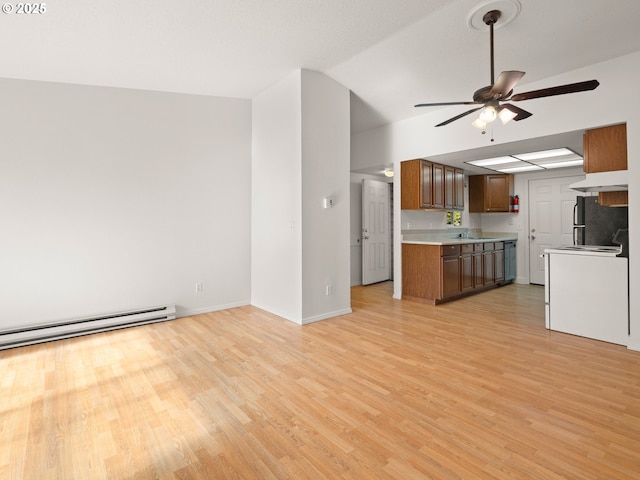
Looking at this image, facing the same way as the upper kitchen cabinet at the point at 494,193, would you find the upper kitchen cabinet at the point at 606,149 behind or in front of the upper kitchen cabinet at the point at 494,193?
in front

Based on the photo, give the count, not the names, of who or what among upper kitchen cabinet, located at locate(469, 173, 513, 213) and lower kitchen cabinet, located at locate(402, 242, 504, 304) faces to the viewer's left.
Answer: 0

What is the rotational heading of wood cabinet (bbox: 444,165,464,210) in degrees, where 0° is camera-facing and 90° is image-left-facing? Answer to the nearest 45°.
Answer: approximately 315°

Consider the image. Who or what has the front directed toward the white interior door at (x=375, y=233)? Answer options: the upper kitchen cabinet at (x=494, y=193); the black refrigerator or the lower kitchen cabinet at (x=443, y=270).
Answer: the black refrigerator

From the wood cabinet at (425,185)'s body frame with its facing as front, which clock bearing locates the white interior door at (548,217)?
The white interior door is roughly at 9 o'clock from the wood cabinet.

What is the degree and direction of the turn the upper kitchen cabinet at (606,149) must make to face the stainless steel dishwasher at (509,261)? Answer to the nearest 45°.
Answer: approximately 45° to its right

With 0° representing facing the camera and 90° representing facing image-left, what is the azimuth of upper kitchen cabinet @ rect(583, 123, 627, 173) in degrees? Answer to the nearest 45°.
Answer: approximately 90°

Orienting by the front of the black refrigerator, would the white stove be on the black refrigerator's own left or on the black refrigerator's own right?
on the black refrigerator's own left

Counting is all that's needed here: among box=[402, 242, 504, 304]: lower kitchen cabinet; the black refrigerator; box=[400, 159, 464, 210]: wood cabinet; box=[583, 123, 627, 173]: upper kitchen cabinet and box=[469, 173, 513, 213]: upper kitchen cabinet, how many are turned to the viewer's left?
2

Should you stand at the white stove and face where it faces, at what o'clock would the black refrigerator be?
The black refrigerator is roughly at 3 o'clock from the white stove.

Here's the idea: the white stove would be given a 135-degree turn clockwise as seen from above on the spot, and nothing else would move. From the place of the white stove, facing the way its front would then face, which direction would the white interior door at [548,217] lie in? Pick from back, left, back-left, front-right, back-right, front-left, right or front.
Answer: front-left
